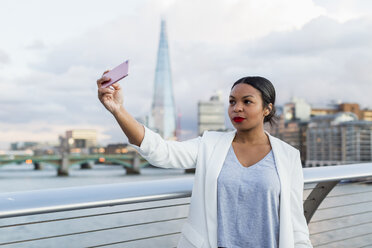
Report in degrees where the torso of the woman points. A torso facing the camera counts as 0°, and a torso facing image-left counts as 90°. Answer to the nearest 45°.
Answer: approximately 0°

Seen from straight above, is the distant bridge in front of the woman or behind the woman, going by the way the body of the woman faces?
behind

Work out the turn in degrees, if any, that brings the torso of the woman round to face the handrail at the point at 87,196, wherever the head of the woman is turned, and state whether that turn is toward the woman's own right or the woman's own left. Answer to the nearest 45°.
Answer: approximately 90° to the woman's own right
